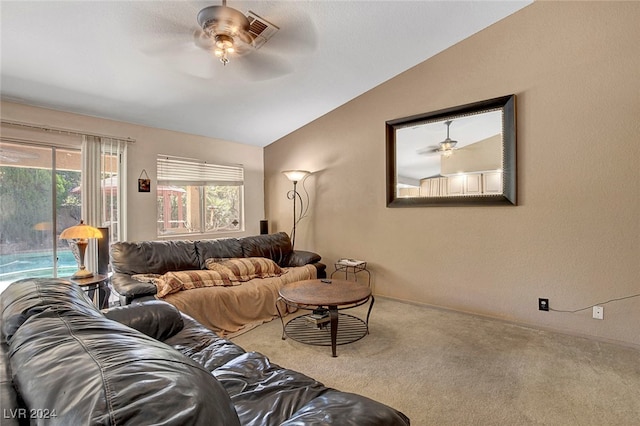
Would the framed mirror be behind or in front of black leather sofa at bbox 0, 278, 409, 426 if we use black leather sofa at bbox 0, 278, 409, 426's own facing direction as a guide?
in front

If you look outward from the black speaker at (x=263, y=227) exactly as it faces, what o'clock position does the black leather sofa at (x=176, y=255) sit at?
The black leather sofa is roughly at 1 o'clock from the black speaker.

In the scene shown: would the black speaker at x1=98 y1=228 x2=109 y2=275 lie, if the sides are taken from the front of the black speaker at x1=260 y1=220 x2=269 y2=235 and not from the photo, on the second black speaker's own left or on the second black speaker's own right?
on the second black speaker's own right

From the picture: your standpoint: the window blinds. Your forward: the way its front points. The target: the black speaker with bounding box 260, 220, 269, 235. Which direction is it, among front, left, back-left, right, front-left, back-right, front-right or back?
front-left

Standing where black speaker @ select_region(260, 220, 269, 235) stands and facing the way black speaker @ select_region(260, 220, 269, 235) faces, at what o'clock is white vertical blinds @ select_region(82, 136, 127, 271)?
The white vertical blinds is roughly at 2 o'clock from the black speaker.

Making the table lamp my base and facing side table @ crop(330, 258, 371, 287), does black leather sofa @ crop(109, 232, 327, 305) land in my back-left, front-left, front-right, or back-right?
front-left

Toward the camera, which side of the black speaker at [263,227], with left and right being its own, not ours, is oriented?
front

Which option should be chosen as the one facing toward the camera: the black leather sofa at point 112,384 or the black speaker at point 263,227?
the black speaker

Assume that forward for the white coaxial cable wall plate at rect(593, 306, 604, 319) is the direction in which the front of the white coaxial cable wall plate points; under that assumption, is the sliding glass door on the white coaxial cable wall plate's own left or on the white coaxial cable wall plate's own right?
on the white coaxial cable wall plate's own right

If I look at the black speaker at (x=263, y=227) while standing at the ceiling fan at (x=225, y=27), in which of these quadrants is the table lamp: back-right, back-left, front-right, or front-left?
front-left

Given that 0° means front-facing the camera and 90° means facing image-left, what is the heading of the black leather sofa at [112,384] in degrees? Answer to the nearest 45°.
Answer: approximately 225°

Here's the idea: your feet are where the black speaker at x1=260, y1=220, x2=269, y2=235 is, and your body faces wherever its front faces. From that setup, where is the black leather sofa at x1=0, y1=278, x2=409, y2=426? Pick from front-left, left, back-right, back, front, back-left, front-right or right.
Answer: front

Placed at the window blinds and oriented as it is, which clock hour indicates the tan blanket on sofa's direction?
The tan blanket on sofa is roughly at 1 o'clock from the window blinds.

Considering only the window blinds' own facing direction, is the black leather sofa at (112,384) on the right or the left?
on its right

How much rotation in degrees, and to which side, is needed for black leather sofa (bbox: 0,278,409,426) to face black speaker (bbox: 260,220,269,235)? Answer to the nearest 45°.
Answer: approximately 45° to its left
